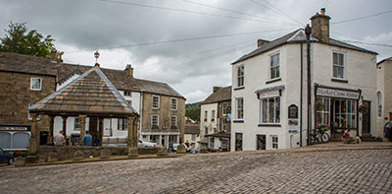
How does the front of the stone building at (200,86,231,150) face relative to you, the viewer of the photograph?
facing the viewer and to the left of the viewer

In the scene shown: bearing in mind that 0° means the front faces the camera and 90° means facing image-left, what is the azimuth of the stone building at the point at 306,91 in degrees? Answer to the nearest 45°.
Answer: approximately 315°

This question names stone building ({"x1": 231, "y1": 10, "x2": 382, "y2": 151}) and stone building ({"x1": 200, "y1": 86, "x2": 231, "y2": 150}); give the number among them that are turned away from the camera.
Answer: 0
